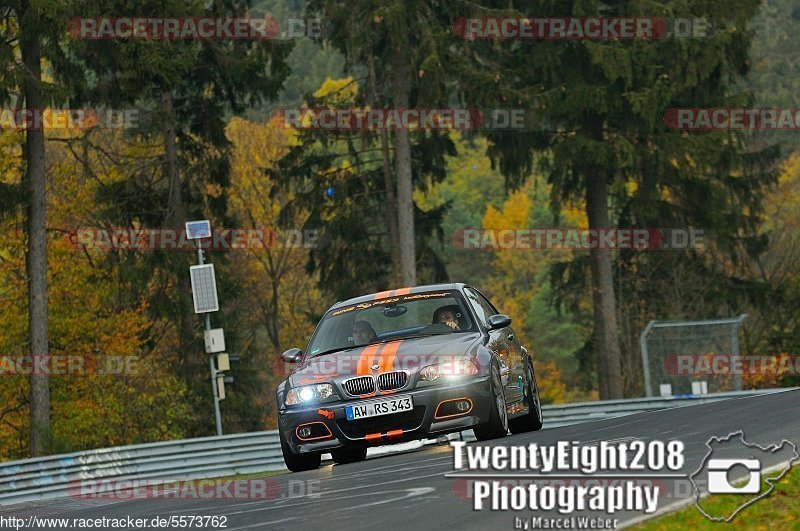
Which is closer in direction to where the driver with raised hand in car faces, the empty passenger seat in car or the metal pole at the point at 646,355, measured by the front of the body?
the empty passenger seat in car

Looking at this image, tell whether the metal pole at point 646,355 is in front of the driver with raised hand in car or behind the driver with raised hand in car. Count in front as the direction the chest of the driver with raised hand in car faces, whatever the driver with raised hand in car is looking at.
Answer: behind

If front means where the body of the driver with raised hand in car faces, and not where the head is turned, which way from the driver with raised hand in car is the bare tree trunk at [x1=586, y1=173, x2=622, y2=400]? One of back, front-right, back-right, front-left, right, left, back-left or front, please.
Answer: back

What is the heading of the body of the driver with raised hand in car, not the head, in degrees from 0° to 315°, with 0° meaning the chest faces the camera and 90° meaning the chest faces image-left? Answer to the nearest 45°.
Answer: approximately 0°

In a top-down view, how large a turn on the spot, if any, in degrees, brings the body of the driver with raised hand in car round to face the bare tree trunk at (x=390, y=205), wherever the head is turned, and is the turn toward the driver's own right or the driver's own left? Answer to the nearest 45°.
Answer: approximately 180°

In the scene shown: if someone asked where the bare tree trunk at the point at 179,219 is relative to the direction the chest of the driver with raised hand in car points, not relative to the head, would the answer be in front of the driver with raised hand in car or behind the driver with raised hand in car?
behind

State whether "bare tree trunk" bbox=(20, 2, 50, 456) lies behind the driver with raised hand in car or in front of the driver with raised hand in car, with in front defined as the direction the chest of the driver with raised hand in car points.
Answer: behind

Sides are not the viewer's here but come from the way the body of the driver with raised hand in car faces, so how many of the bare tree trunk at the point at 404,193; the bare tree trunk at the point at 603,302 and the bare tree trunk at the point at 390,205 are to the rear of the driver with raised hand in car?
3

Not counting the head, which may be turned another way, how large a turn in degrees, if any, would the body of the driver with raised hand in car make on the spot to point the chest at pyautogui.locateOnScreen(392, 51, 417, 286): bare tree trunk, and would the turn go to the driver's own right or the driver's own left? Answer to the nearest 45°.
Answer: approximately 180°
